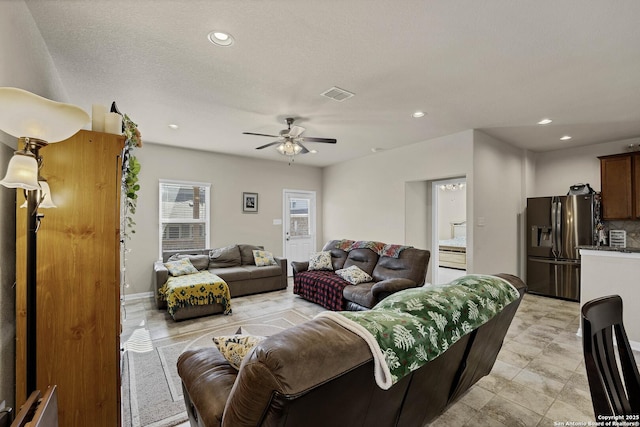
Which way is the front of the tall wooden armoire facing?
to the viewer's right

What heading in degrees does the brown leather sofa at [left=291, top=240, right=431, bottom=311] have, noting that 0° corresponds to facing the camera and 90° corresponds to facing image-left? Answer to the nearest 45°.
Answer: approximately 45°

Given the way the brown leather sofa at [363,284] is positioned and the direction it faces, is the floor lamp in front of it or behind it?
in front

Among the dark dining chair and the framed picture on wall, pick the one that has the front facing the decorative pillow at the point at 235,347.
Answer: the framed picture on wall

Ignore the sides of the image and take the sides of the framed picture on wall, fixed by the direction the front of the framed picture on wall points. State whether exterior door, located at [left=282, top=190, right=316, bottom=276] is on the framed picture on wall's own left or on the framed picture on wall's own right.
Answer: on the framed picture on wall's own left

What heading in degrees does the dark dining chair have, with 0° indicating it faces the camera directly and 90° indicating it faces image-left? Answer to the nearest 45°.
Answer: approximately 315°

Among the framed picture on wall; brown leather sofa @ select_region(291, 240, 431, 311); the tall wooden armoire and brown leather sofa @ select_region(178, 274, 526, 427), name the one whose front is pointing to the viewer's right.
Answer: the tall wooden armoire

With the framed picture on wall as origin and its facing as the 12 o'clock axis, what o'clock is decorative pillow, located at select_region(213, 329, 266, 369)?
The decorative pillow is roughly at 12 o'clock from the framed picture on wall.

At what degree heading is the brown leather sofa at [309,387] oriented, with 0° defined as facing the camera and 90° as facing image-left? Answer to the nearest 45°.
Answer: approximately 135°
